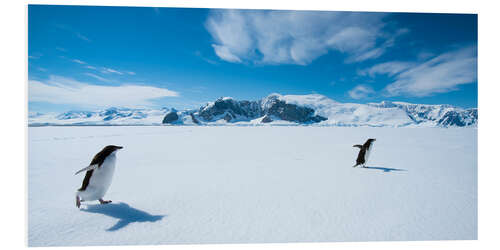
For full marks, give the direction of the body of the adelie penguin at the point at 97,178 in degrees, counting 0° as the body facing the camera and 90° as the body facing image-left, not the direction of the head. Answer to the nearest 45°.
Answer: approximately 270°
